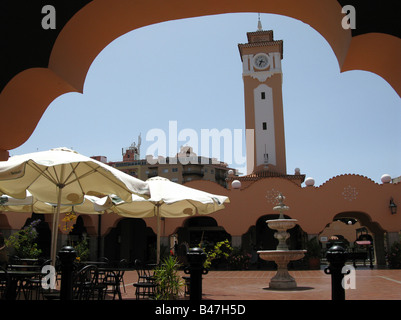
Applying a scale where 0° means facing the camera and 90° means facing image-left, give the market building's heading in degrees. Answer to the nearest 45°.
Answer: approximately 0°

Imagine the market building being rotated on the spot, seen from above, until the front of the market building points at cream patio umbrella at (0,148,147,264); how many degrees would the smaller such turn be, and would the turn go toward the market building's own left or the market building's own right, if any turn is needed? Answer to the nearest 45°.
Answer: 0° — it already faces it

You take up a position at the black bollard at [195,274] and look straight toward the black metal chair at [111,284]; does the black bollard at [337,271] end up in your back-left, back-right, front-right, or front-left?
back-right

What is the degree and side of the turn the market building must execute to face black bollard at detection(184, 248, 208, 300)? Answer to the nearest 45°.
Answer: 0° — it already faces it
